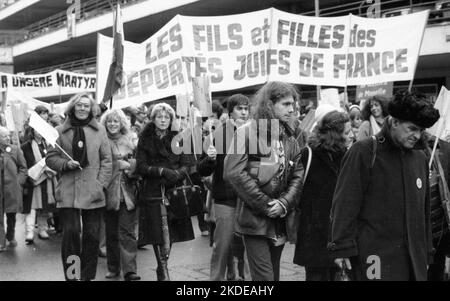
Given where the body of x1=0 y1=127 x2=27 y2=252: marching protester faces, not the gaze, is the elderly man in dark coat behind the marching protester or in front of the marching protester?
in front

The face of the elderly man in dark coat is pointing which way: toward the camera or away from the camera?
toward the camera

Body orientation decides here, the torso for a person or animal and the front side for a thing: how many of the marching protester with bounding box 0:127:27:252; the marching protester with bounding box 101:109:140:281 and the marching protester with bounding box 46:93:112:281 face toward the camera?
3

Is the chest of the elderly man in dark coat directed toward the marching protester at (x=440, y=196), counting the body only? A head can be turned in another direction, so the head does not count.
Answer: no

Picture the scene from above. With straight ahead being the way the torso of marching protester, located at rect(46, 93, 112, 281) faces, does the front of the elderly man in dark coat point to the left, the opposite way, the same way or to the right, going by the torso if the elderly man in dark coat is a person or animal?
the same way

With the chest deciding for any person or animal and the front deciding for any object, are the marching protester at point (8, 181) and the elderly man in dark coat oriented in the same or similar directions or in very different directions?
same or similar directions

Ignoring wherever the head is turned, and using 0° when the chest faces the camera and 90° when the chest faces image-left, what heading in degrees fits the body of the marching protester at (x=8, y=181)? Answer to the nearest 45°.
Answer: approximately 0°

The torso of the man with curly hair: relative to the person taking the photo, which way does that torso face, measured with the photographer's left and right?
facing the viewer and to the right of the viewer

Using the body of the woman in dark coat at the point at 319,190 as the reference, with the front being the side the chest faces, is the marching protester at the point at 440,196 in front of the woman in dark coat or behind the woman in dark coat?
in front

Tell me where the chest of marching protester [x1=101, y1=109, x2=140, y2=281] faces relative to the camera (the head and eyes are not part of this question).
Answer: toward the camera

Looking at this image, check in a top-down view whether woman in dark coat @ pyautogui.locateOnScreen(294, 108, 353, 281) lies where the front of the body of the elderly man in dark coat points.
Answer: no
